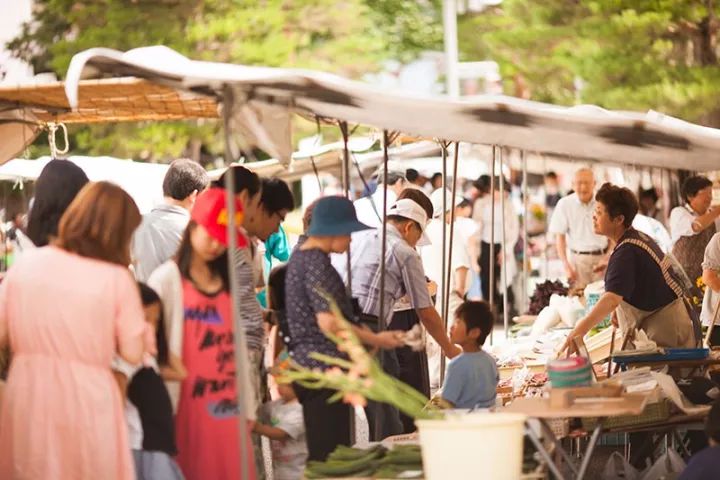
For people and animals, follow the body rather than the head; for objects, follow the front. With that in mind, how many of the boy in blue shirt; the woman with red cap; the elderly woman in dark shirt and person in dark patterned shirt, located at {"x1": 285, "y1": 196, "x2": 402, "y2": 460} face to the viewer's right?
1

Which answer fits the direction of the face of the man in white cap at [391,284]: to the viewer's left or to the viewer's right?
to the viewer's right

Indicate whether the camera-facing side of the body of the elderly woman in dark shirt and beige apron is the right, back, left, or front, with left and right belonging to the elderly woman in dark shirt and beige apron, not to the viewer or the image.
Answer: left

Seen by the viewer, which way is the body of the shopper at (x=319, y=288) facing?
to the viewer's right
